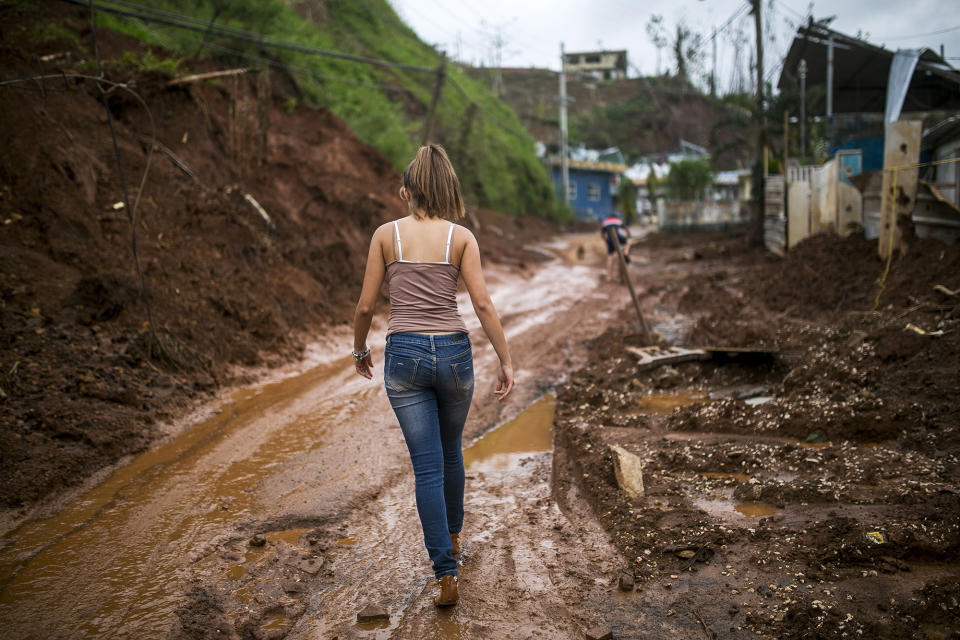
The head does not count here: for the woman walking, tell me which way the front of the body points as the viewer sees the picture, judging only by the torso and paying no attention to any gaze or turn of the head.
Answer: away from the camera

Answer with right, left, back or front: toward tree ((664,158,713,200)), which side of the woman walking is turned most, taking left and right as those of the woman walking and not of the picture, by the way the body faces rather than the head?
front

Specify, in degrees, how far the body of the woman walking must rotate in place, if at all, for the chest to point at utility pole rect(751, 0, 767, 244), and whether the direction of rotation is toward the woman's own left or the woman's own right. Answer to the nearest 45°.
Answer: approximately 45° to the woman's own right

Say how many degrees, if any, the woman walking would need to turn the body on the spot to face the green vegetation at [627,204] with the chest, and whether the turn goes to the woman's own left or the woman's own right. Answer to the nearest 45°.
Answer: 0° — they already face it

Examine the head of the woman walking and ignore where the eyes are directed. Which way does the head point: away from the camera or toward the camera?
away from the camera

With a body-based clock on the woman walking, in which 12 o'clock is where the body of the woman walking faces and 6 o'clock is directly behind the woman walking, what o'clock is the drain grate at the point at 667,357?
The drain grate is roughly at 1 o'clock from the woman walking.

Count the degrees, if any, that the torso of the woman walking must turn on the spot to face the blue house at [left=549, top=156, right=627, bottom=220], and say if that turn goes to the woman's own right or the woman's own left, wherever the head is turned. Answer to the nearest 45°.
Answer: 0° — they already face it

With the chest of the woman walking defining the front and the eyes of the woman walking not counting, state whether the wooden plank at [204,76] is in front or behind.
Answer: in front
